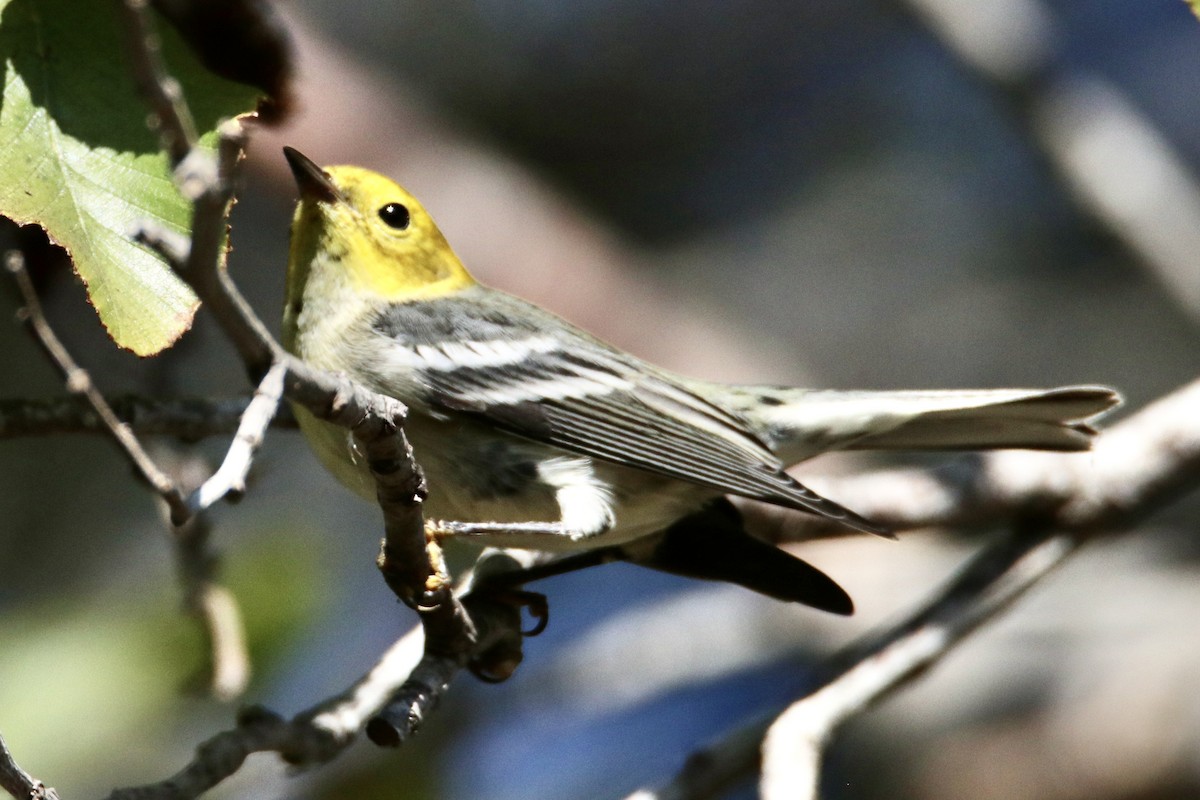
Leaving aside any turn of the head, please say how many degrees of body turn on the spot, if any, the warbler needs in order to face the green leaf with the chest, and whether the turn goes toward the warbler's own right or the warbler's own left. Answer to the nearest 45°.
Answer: approximately 45° to the warbler's own left

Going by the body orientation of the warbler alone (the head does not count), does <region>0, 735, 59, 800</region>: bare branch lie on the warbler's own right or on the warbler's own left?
on the warbler's own left

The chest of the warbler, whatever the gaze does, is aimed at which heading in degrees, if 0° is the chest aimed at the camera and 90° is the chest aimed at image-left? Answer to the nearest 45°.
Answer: approximately 90°

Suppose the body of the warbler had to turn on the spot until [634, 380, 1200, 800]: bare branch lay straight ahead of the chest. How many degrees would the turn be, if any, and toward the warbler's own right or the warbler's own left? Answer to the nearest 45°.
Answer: approximately 135° to the warbler's own right

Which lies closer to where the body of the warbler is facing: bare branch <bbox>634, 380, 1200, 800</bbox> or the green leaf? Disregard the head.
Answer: the green leaf
